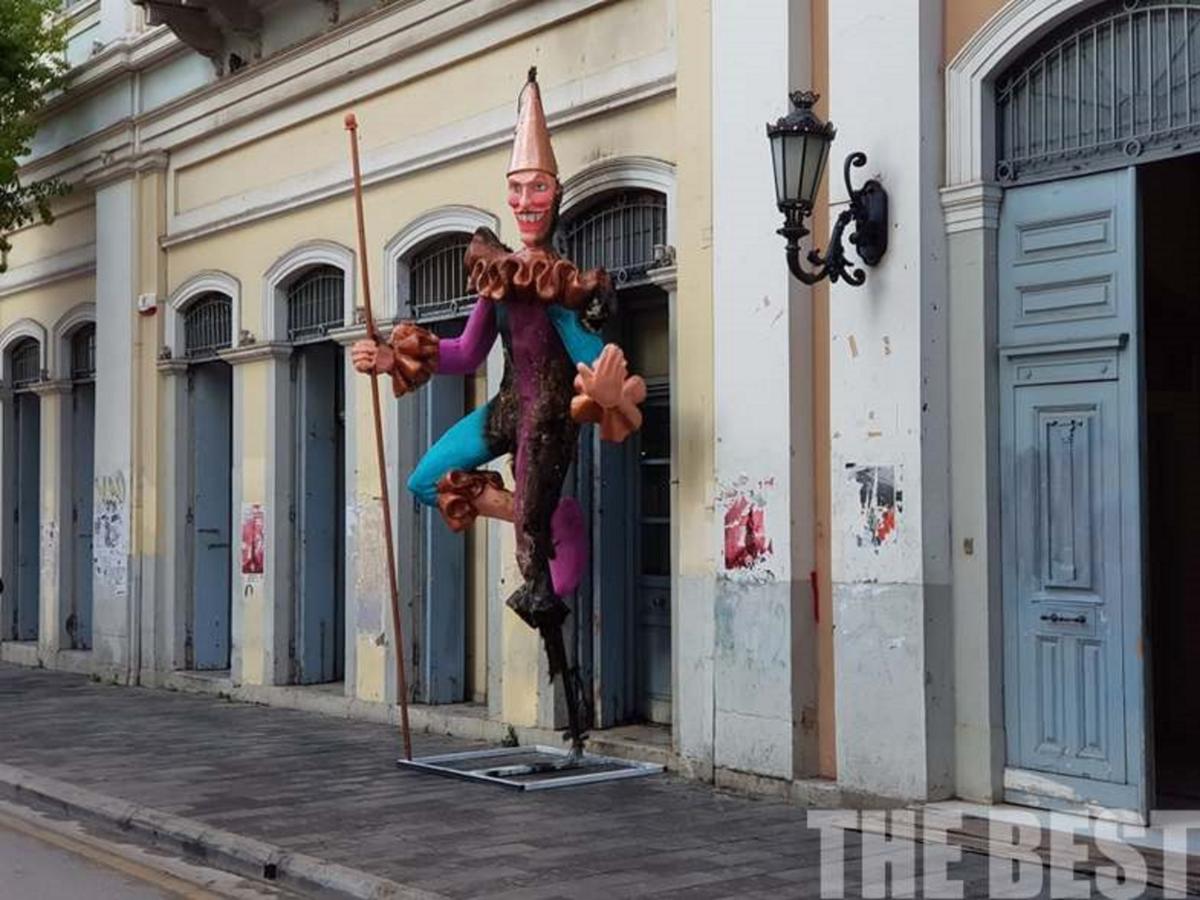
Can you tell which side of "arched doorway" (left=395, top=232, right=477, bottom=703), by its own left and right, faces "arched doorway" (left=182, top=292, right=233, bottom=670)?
right

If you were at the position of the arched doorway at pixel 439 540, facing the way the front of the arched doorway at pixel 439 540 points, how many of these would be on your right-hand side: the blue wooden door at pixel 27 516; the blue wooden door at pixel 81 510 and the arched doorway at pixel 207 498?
3

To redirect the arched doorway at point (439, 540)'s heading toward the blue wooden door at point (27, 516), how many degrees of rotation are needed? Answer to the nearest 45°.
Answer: approximately 90° to its right

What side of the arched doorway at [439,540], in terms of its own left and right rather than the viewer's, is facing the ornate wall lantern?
left

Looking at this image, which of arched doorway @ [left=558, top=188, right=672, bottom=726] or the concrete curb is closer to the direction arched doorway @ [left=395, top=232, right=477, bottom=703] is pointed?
the concrete curb

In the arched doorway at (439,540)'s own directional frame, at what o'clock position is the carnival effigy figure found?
The carnival effigy figure is roughly at 10 o'clock from the arched doorway.

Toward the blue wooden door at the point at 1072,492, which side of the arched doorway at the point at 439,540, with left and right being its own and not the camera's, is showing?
left

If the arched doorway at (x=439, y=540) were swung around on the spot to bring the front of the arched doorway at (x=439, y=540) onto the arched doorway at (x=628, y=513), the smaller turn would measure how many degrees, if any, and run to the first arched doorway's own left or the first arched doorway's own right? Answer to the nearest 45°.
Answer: approximately 90° to the first arched doorway's own left

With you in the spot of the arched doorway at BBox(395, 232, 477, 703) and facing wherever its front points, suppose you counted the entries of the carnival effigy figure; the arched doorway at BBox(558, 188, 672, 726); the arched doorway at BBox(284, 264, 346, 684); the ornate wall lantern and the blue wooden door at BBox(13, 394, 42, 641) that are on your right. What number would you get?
2

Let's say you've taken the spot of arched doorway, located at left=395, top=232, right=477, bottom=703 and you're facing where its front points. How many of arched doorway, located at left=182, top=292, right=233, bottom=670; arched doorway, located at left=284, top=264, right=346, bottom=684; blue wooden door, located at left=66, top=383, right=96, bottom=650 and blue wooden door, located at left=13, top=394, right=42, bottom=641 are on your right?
4

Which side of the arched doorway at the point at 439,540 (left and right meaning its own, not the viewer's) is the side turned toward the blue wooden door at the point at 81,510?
right

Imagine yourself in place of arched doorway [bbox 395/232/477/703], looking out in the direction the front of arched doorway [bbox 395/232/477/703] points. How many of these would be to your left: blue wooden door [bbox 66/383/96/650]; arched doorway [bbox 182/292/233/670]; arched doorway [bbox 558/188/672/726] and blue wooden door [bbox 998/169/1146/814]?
2

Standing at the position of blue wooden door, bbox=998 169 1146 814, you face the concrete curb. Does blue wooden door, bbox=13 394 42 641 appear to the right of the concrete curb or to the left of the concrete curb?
right

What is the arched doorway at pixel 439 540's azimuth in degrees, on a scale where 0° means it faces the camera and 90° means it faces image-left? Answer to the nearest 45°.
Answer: approximately 45°

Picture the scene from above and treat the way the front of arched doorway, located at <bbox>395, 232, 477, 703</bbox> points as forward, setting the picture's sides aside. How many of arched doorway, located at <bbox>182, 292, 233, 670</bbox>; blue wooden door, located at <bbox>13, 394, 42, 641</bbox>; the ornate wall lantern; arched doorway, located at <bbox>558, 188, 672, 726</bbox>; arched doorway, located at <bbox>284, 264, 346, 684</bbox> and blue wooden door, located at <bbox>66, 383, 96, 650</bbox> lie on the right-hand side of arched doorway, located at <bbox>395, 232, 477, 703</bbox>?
4
